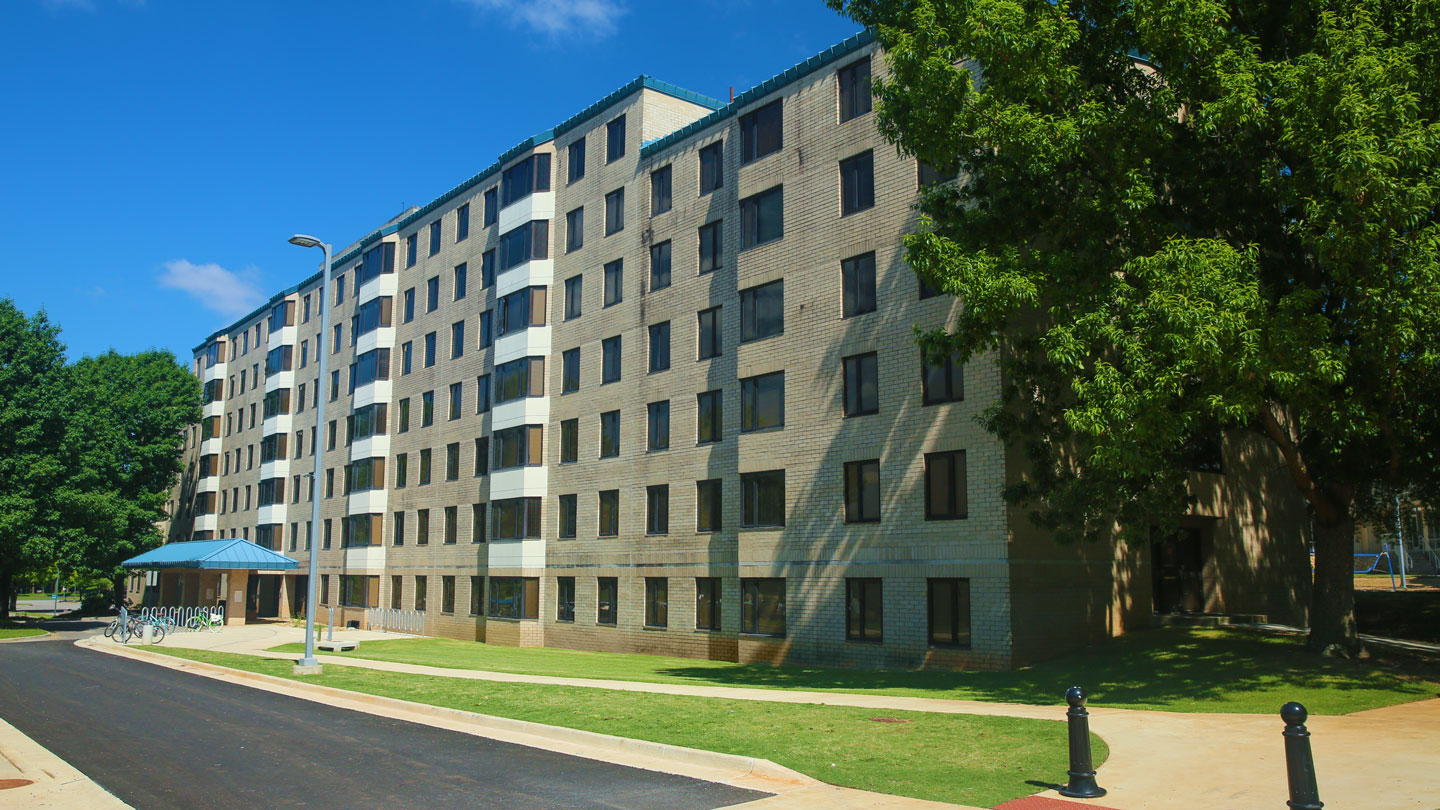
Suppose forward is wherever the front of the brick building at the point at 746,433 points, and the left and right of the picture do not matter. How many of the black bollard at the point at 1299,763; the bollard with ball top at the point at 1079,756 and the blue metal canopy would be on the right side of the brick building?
1

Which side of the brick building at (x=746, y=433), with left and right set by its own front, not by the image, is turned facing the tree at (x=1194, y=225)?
left

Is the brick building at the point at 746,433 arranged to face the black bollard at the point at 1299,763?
no

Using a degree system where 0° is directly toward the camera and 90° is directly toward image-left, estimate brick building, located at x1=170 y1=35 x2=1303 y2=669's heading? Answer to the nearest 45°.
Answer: approximately 45°

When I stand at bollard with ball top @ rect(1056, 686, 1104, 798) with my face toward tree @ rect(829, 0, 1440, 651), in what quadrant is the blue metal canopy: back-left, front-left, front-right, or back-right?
front-left

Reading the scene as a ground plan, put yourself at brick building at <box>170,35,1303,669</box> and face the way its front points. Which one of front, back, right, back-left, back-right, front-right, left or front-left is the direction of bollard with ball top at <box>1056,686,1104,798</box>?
front-left

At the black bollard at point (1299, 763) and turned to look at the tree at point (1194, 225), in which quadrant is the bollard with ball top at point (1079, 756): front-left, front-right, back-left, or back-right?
front-left
